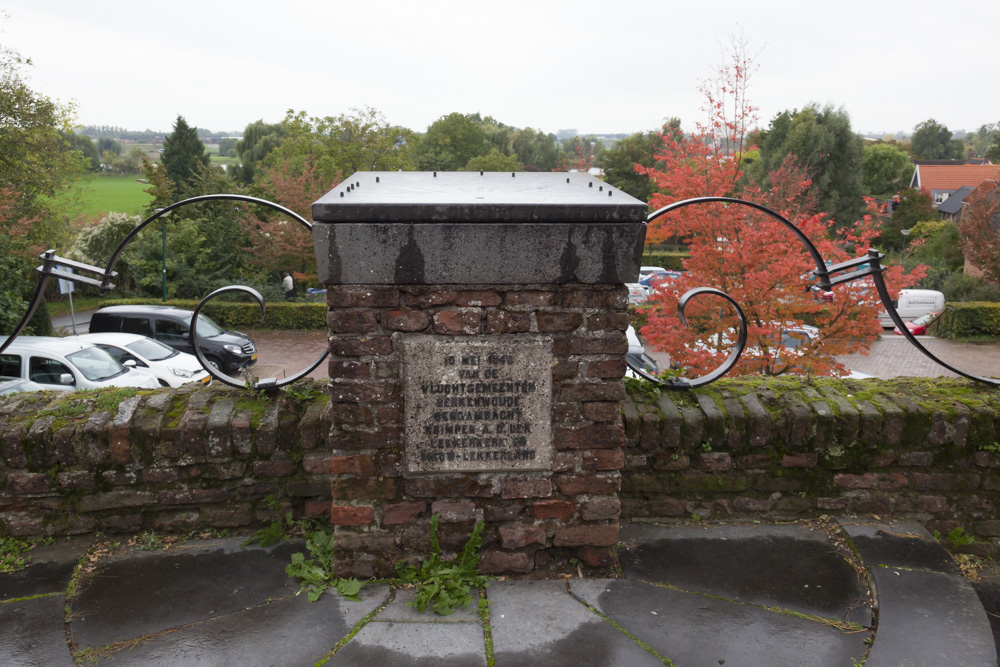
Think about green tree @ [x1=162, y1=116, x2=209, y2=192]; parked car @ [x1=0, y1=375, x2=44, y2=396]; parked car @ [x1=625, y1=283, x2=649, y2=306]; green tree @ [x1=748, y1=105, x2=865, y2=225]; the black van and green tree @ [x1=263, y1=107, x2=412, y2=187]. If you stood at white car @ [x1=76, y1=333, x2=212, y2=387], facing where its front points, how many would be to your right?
1

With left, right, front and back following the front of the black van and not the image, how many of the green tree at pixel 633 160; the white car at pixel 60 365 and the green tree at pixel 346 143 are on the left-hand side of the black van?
2

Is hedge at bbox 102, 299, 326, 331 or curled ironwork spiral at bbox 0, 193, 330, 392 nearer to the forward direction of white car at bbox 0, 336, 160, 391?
the curled ironwork spiral

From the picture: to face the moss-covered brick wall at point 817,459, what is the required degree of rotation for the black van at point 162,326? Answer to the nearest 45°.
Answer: approximately 45° to its right

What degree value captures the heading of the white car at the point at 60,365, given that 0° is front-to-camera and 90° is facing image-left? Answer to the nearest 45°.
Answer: approximately 315°

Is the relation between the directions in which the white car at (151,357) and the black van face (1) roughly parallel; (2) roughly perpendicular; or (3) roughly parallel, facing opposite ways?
roughly parallel

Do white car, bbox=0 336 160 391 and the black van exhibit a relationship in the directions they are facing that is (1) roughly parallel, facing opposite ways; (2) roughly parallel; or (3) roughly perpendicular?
roughly parallel

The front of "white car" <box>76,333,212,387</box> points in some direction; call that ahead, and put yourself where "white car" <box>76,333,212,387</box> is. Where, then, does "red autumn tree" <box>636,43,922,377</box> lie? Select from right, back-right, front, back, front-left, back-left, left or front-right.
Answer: front

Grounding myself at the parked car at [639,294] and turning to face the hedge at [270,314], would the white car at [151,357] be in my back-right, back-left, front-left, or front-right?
front-left

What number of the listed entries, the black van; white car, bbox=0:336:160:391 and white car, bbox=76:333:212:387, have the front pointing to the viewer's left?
0

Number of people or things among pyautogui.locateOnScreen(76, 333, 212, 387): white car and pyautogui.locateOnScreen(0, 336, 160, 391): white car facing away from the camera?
0

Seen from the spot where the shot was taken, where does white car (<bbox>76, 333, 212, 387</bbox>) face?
facing the viewer and to the right of the viewer
